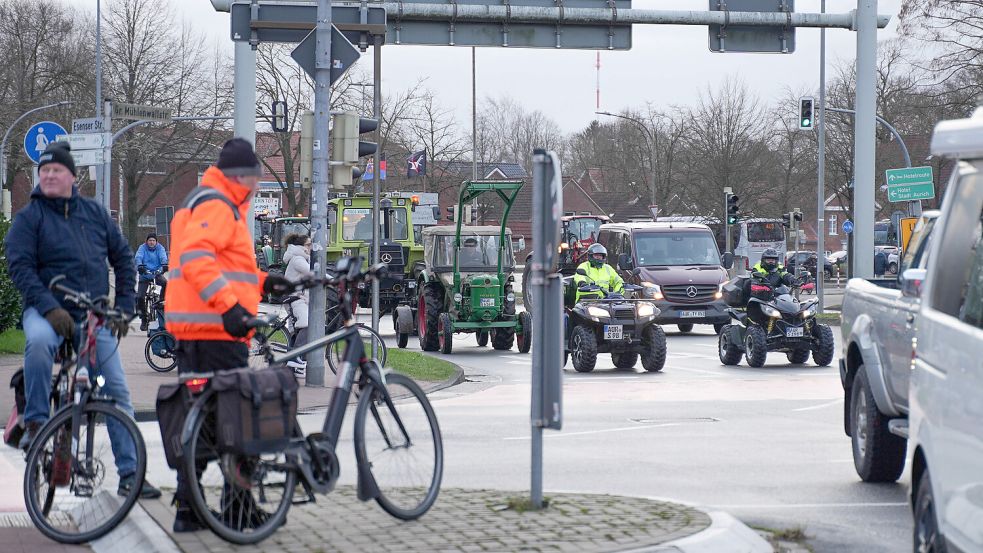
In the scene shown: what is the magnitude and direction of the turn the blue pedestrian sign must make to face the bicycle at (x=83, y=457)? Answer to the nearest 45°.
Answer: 0° — it already faces it

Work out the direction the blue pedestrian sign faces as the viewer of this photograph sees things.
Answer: facing the viewer

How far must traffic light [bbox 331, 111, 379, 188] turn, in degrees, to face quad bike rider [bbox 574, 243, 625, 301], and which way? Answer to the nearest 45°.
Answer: approximately 45° to its left

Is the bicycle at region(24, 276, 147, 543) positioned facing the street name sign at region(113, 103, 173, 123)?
no

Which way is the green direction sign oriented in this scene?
toward the camera

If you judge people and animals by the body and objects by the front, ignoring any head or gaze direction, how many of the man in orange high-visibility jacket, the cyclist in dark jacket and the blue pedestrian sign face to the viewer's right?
1

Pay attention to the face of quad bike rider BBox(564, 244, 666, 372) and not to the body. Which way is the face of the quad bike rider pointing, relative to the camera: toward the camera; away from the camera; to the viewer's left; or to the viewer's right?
toward the camera

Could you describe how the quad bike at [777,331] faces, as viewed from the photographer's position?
facing the viewer and to the right of the viewer

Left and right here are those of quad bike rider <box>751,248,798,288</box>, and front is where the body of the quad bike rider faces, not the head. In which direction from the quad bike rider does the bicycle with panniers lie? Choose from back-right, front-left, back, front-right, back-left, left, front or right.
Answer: front-right

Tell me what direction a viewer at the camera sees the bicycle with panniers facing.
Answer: facing away from the viewer and to the right of the viewer

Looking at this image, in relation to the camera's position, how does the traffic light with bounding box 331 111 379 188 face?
facing to the right of the viewer

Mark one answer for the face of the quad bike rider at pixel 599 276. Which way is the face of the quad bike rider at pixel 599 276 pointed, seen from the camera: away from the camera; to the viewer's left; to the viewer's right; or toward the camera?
toward the camera

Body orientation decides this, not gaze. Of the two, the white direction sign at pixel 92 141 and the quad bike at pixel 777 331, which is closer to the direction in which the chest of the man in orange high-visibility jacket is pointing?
the quad bike

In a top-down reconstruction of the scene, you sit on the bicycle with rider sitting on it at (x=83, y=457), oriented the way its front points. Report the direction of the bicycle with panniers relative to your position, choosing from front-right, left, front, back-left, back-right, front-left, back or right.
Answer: front-left

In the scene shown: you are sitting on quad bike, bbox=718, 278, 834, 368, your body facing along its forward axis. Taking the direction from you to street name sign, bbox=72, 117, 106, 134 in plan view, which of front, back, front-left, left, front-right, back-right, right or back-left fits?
back-right

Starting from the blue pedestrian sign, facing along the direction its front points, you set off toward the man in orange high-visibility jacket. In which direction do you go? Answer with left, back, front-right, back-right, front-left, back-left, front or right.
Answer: front

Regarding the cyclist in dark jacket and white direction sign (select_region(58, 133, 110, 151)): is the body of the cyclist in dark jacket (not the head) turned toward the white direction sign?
no

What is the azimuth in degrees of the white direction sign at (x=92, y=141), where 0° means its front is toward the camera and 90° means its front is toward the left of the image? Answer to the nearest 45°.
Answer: approximately 0°

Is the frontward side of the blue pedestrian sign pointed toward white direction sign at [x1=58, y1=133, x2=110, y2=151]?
no
